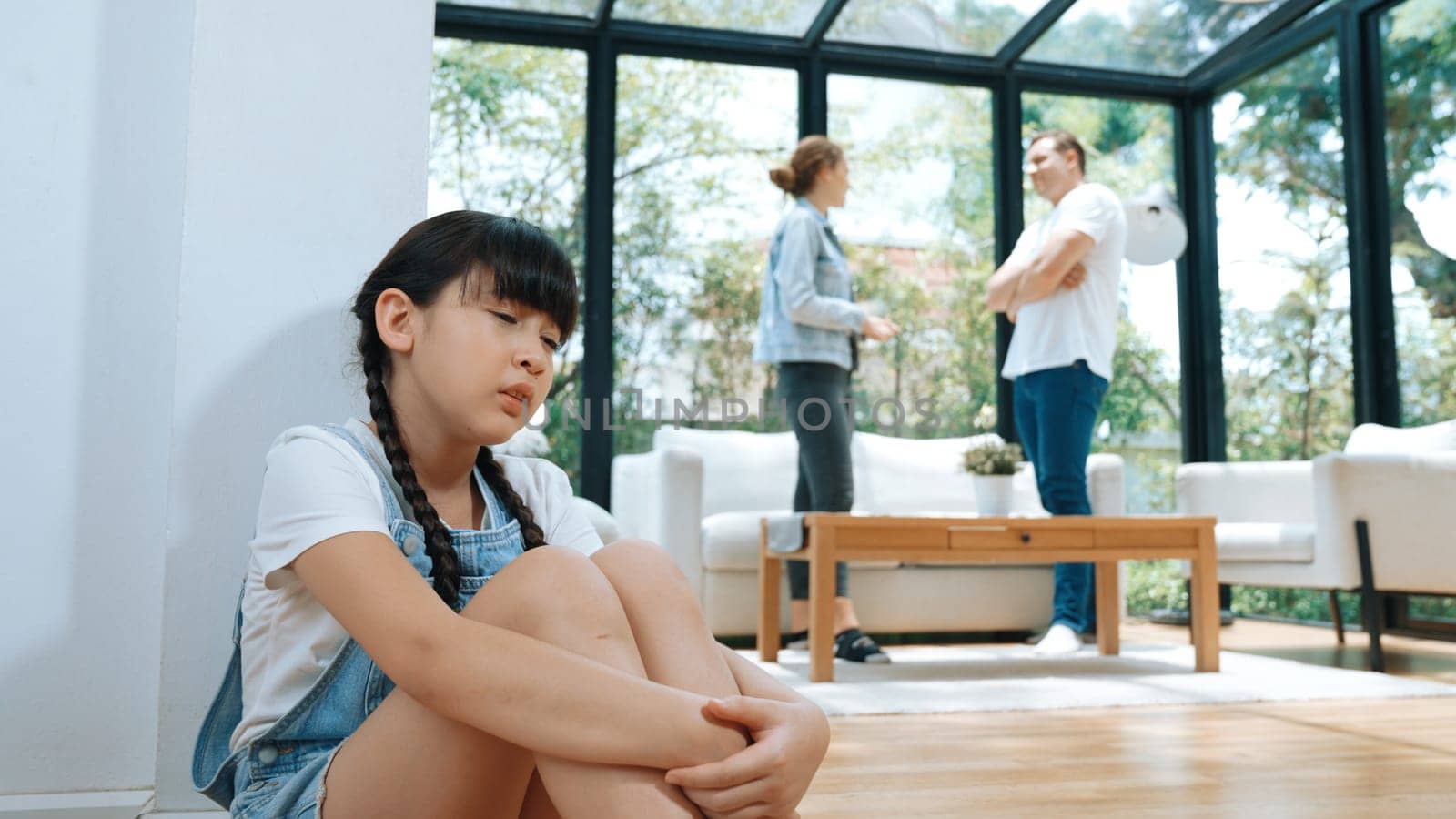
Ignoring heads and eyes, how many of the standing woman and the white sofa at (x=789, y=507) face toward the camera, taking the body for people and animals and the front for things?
1

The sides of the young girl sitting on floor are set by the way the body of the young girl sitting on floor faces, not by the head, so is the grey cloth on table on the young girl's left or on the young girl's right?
on the young girl's left

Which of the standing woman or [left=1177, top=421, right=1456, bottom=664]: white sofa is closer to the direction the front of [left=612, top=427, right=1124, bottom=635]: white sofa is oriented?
the standing woman

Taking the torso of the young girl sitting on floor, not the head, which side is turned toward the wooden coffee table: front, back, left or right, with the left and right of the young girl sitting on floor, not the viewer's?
left

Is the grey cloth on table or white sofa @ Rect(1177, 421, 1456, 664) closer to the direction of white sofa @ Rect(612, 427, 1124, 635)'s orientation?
the grey cloth on table

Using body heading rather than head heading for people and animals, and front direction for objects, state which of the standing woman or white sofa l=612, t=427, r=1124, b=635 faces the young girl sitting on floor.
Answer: the white sofa

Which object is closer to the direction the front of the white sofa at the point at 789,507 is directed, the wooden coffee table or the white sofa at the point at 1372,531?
the wooden coffee table

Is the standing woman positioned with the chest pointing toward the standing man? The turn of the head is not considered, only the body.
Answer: yes

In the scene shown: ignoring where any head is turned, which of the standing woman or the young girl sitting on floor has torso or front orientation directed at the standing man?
the standing woman

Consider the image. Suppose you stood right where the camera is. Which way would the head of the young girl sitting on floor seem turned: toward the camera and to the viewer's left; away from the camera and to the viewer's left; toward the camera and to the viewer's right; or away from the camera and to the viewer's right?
toward the camera and to the viewer's right

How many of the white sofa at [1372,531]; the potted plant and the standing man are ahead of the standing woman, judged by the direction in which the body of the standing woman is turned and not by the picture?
3

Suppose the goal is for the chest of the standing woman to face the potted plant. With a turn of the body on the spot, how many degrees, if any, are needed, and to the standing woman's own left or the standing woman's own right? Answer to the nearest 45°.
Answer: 0° — they already face it

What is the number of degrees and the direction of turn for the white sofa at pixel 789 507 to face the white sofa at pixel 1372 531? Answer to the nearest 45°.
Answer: approximately 90° to its left

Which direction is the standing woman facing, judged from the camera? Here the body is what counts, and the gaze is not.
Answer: to the viewer's right

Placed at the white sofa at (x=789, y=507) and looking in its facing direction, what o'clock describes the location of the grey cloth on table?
The grey cloth on table is roughly at 12 o'clock from the white sofa.
